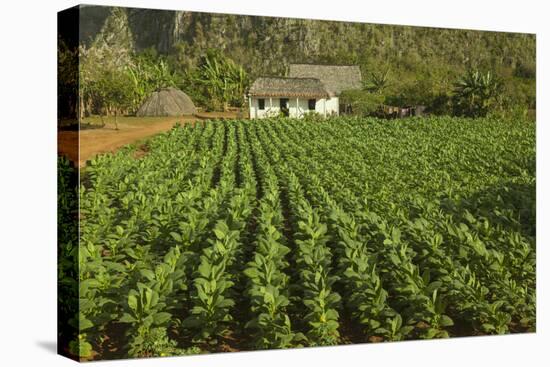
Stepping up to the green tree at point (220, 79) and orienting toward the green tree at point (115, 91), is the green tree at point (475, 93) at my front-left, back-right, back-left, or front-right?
back-left

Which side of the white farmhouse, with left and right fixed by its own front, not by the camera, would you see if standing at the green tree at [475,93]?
left

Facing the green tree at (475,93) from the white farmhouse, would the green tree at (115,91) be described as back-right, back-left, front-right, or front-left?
back-right

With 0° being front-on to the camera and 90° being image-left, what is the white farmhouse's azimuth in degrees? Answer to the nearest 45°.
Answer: approximately 0°

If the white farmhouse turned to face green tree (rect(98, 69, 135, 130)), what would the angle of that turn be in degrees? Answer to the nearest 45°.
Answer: approximately 45° to its right

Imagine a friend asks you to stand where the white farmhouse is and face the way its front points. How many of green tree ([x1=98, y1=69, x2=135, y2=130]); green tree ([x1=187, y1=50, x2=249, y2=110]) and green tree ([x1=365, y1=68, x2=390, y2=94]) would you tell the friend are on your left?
1
